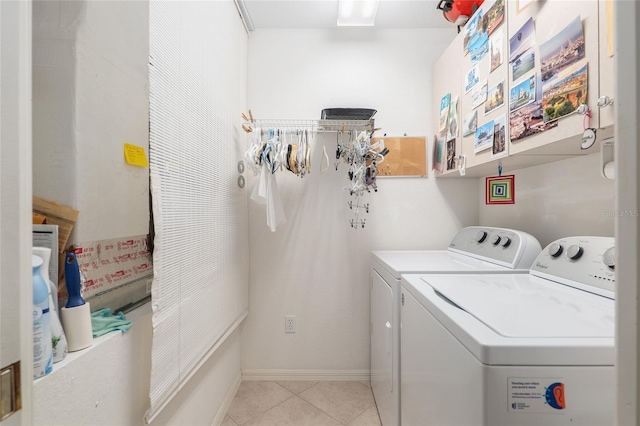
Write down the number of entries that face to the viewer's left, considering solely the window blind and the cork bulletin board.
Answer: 0

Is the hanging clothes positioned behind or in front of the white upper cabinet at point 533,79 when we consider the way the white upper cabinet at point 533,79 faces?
in front

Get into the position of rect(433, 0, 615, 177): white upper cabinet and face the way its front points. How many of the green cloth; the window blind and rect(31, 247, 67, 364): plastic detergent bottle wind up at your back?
0

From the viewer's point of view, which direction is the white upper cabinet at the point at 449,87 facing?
to the viewer's left

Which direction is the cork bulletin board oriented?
toward the camera

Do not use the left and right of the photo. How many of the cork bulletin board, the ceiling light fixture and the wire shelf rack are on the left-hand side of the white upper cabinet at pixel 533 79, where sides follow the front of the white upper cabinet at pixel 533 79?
0

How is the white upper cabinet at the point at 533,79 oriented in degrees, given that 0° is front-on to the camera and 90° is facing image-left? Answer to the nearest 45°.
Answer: approximately 45°

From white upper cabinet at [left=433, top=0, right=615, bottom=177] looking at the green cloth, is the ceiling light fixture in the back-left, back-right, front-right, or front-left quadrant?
front-right

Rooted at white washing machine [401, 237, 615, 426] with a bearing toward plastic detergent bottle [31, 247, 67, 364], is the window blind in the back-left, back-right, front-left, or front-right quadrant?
front-right

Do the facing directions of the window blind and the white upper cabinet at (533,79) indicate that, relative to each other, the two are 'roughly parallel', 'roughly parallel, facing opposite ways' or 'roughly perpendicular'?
roughly parallel, facing opposite ways

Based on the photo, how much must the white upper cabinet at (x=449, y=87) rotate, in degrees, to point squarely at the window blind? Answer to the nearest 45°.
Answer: approximately 45° to its left

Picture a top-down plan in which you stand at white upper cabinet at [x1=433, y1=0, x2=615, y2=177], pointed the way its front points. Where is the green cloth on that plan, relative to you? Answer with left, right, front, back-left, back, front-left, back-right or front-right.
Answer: front

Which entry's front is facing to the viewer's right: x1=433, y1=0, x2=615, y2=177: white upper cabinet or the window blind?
the window blind

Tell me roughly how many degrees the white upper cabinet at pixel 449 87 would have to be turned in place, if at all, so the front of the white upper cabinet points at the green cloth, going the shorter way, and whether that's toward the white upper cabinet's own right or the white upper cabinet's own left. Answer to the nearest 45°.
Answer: approximately 45° to the white upper cabinet's own left

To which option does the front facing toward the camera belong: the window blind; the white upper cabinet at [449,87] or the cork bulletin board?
the cork bulletin board

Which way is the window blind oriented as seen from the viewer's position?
to the viewer's right

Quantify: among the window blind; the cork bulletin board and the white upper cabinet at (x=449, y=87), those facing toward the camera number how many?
1

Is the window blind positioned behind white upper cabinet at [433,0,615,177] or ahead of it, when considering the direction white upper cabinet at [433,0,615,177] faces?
ahead

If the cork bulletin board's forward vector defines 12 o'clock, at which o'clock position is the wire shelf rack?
The wire shelf rack is roughly at 2 o'clock from the cork bulletin board.
